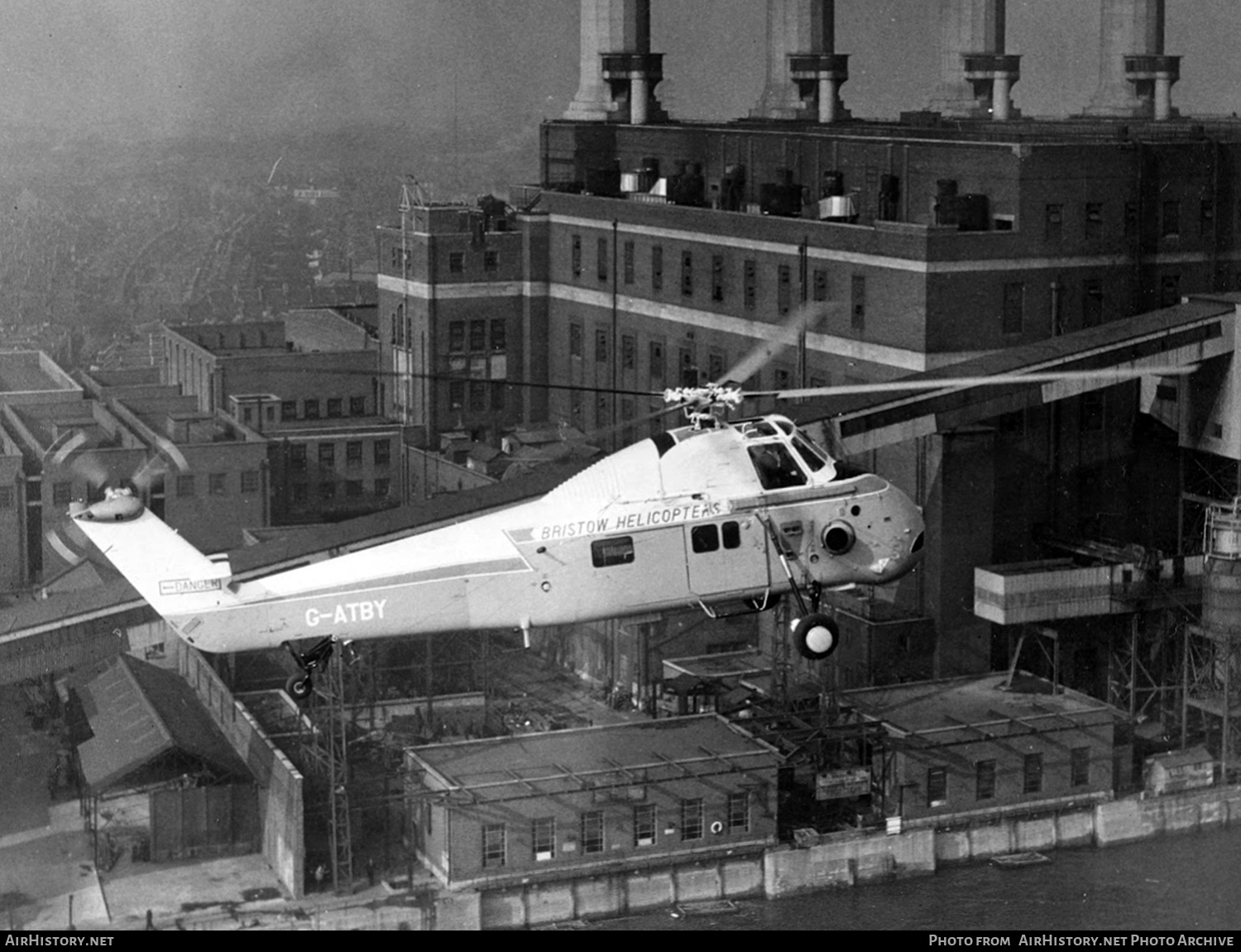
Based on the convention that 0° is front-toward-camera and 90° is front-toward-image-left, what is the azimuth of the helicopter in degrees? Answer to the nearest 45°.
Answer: approximately 270°
